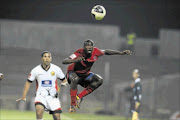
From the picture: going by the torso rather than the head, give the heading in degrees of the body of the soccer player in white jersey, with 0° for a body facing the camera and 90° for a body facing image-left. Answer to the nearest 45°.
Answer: approximately 0°

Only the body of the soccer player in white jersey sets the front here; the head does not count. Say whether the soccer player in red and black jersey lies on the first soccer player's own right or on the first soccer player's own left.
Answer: on the first soccer player's own left
